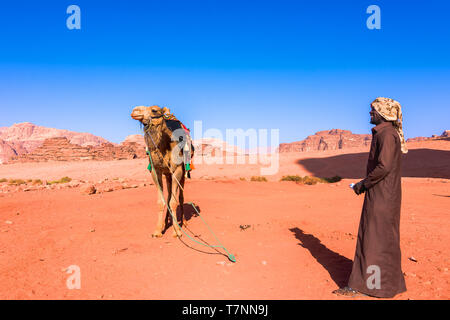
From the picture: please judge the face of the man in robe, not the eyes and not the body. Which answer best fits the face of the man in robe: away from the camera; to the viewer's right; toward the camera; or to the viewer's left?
to the viewer's left

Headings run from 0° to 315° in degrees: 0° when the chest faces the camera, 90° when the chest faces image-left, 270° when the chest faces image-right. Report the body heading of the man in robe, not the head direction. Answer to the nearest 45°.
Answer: approximately 90°
